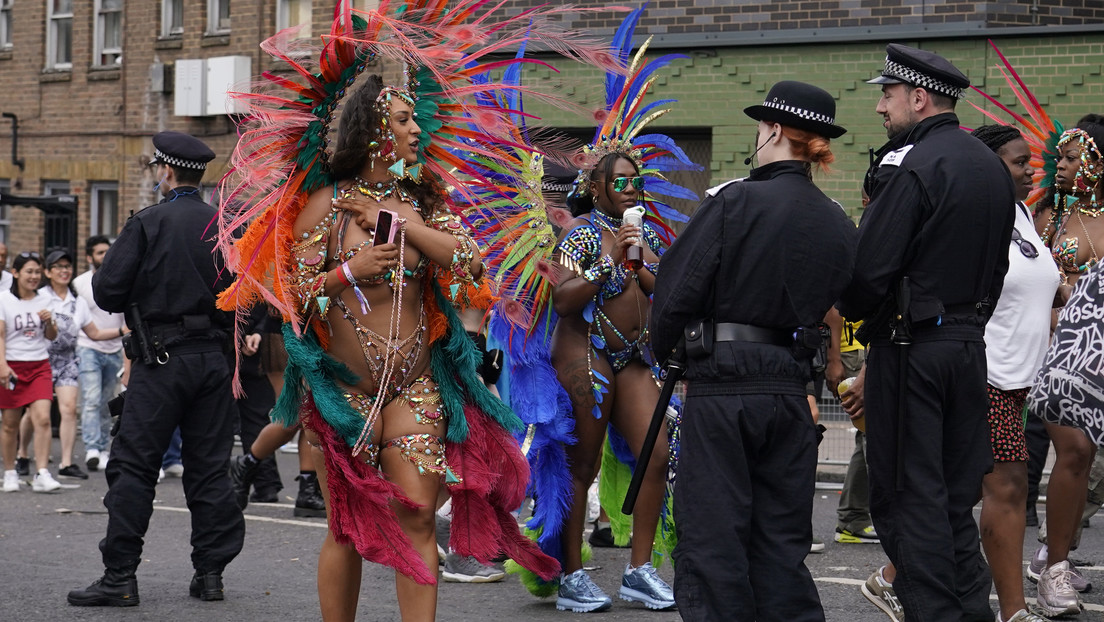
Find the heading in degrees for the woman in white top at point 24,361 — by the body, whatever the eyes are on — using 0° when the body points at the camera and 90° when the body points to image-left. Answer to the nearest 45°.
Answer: approximately 315°

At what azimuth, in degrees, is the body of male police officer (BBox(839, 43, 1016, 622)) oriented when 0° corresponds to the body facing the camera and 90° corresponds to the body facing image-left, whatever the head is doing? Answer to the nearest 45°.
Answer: approximately 135°

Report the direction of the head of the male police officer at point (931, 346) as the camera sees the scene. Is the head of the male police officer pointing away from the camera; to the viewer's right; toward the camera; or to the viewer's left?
to the viewer's left

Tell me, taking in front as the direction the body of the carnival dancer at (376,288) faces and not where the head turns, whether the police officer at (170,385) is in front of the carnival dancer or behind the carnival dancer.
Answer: behind

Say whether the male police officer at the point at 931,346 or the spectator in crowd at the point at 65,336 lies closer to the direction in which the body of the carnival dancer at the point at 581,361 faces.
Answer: the male police officer

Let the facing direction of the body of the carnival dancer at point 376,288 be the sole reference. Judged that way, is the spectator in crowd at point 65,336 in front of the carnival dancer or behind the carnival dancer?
behind

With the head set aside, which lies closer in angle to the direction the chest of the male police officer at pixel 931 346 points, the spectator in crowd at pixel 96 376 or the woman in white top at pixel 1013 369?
the spectator in crowd

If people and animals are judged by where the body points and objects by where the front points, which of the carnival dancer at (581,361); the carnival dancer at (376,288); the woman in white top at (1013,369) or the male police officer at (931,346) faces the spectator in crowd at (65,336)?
the male police officer

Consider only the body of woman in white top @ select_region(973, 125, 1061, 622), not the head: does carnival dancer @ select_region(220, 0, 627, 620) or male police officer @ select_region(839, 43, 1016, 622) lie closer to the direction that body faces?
the male police officer
